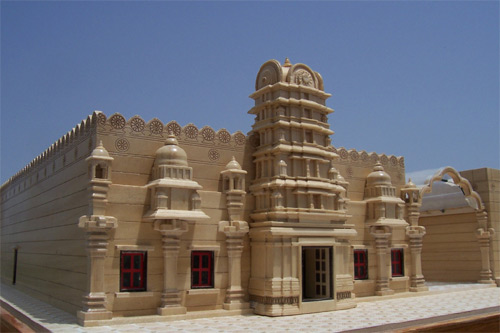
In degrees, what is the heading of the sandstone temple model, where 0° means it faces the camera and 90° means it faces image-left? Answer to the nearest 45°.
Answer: approximately 315°
